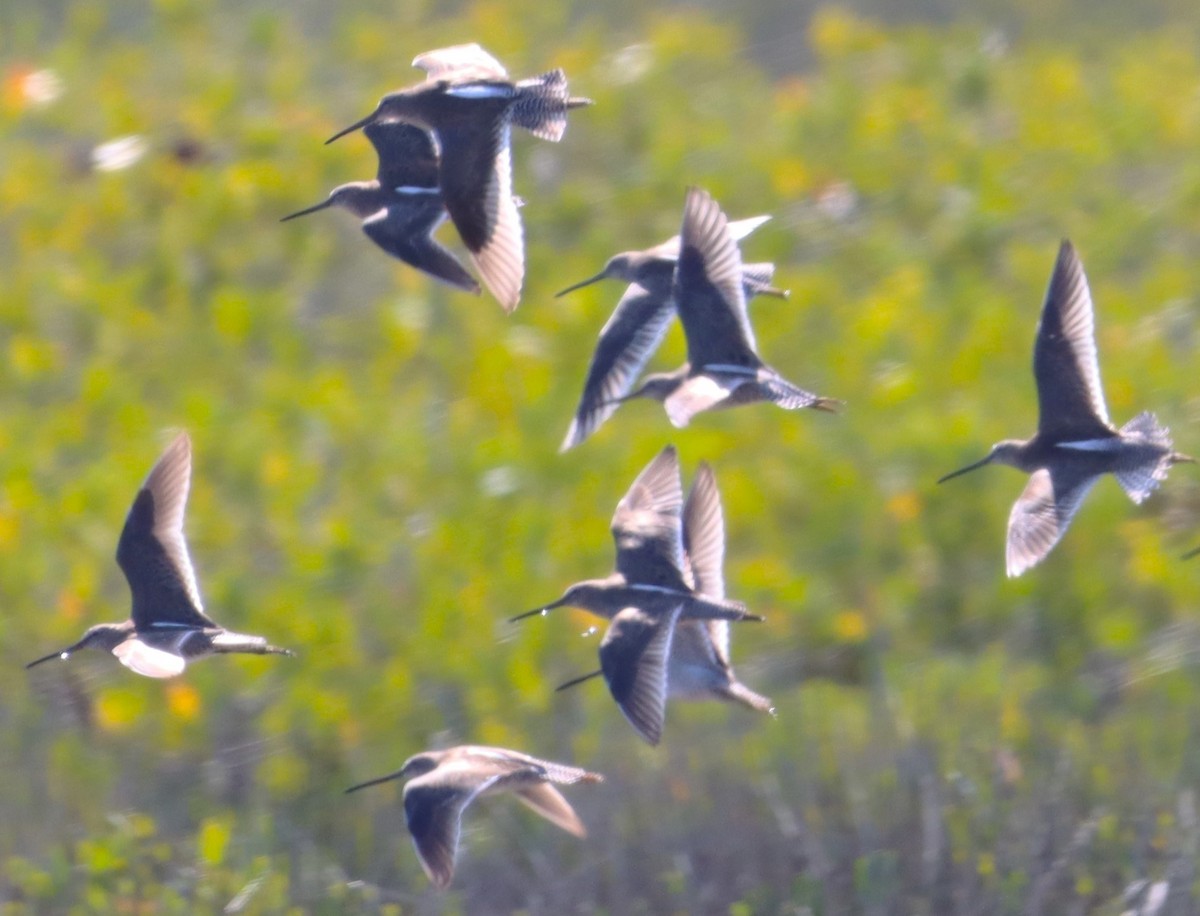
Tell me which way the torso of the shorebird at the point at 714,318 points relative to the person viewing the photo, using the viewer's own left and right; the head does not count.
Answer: facing to the left of the viewer

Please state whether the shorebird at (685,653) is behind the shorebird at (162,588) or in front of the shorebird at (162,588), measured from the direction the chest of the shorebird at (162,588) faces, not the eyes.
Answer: behind

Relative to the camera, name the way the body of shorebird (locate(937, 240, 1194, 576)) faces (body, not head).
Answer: to the viewer's left

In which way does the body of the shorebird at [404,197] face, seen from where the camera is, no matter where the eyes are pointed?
to the viewer's left

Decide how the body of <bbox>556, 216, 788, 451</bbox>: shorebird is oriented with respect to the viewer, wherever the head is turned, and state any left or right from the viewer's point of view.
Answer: facing to the left of the viewer

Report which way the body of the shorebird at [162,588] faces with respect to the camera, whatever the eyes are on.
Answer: to the viewer's left

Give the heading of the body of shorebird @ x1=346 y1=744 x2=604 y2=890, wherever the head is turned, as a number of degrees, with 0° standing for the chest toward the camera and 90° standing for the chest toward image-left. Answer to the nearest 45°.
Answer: approximately 90°

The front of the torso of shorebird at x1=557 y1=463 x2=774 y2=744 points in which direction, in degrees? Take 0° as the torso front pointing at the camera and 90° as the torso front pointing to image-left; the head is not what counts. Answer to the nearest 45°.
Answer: approximately 90°

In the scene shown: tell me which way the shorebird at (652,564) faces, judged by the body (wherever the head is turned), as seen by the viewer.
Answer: to the viewer's left

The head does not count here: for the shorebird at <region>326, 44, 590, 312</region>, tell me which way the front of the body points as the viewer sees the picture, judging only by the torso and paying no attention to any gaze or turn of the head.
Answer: to the viewer's left
